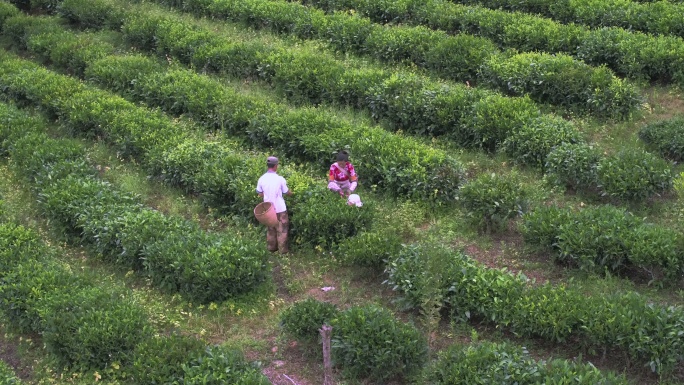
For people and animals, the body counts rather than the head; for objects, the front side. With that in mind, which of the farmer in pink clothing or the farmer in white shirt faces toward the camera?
the farmer in pink clothing

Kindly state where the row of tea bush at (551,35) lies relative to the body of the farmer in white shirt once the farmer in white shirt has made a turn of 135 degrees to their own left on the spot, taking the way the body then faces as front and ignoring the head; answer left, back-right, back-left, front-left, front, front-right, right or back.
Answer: back-right

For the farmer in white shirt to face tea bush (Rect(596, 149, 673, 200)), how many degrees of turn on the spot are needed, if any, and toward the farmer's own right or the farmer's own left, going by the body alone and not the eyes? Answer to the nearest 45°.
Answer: approximately 45° to the farmer's own right

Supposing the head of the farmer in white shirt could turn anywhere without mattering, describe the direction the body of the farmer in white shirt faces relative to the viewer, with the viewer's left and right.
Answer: facing away from the viewer and to the right of the viewer

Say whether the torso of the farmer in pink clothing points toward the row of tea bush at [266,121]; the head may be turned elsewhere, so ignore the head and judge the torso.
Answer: no

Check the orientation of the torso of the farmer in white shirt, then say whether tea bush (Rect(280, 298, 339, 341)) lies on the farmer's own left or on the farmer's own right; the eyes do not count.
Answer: on the farmer's own right

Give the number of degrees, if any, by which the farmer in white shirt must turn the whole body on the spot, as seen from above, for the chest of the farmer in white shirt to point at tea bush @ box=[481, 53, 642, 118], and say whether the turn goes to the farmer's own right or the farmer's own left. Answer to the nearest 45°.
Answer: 0° — they already face it

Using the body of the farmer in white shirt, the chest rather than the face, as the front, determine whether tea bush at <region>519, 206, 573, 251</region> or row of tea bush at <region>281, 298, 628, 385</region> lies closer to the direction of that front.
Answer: the tea bush

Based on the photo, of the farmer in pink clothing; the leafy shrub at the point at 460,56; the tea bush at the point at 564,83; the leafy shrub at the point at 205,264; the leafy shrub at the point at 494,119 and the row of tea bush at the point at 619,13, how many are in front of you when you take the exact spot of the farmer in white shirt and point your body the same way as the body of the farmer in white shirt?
5

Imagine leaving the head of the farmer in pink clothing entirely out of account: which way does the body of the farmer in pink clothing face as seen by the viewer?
toward the camera

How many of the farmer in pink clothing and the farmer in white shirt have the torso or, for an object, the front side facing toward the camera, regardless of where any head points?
1

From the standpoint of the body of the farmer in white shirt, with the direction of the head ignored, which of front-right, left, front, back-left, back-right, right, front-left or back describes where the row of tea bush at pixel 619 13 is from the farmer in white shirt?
front

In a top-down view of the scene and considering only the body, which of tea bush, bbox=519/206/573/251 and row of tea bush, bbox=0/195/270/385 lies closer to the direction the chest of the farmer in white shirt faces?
the tea bush

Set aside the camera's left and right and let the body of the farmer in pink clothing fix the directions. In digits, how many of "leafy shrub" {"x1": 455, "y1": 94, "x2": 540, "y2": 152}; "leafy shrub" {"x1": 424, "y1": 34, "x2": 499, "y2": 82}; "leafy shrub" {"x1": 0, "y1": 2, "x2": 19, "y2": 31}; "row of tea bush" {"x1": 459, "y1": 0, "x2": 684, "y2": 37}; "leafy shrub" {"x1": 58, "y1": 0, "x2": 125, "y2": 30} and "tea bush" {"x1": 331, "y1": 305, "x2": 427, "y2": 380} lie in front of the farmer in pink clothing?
1

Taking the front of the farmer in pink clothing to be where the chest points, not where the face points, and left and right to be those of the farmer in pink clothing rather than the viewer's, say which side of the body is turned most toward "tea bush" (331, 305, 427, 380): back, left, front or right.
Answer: front

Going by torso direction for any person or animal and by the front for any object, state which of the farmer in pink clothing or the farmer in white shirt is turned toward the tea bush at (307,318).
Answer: the farmer in pink clothing

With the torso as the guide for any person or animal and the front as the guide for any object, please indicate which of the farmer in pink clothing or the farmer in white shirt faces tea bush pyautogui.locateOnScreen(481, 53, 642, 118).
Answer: the farmer in white shirt
